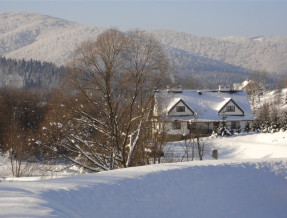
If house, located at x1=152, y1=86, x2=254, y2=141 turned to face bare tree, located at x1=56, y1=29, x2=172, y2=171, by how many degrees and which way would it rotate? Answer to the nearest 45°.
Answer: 0° — it already faces it

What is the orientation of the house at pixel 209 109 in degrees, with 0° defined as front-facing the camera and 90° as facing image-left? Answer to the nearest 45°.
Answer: approximately 0°
